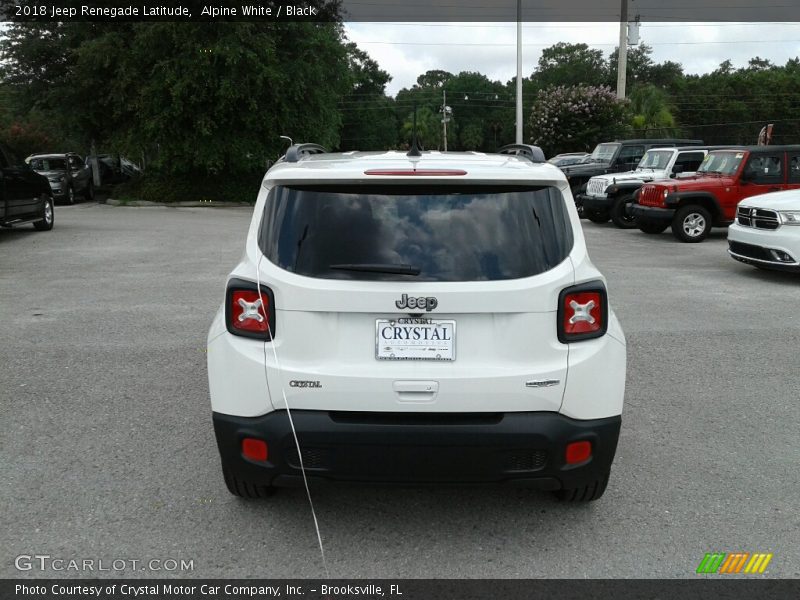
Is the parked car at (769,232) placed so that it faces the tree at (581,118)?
no

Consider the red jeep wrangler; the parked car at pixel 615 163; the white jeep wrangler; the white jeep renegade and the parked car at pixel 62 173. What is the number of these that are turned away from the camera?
1

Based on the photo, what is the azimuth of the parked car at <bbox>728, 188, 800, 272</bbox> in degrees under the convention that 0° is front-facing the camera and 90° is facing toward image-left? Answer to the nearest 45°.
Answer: approximately 45°

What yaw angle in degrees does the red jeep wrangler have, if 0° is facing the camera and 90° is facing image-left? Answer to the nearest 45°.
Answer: approximately 45°

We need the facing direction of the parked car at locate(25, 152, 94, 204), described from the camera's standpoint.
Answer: facing the viewer and to the left of the viewer

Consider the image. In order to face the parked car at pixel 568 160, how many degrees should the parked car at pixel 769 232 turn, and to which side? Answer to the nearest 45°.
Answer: approximately 135° to its right

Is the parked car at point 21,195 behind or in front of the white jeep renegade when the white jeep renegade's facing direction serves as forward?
in front

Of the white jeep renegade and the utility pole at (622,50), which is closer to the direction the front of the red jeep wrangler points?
the white jeep renegade

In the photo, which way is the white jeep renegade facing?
away from the camera

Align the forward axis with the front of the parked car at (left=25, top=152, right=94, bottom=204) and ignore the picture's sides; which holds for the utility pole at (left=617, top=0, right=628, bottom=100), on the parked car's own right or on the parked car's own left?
on the parked car's own left

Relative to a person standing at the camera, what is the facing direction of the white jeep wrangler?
facing the viewer and to the left of the viewer

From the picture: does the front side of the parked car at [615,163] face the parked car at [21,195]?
yes

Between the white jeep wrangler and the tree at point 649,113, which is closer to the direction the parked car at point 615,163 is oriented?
the white jeep wrangler

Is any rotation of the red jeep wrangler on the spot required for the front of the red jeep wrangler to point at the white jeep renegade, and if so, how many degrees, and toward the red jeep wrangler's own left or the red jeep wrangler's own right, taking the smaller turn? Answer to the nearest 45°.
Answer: approximately 45° to the red jeep wrangler's own left

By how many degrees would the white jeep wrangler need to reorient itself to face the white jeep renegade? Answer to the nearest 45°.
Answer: approximately 45° to its left
